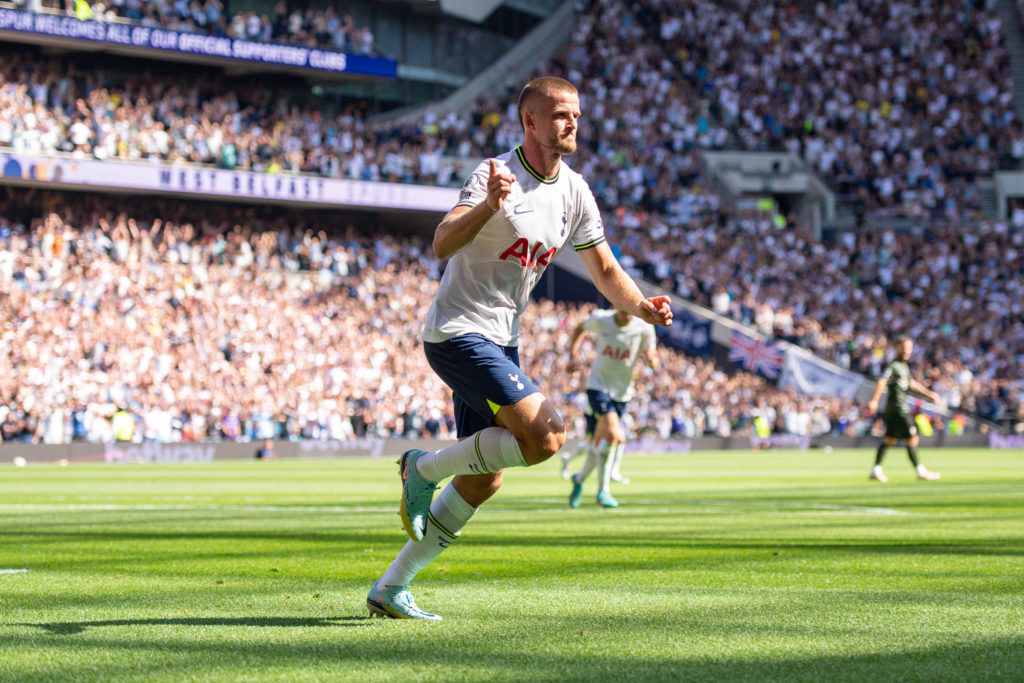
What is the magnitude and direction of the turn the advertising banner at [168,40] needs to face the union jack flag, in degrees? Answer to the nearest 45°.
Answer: approximately 45° to its left

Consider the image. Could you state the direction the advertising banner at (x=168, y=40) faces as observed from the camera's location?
facing the viewer and to the right of the viewer

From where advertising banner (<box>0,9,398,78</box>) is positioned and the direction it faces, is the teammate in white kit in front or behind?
in front

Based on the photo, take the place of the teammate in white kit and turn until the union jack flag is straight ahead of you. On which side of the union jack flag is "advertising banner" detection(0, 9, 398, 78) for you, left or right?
left

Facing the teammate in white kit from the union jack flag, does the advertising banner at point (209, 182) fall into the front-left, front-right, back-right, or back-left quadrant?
front-right
